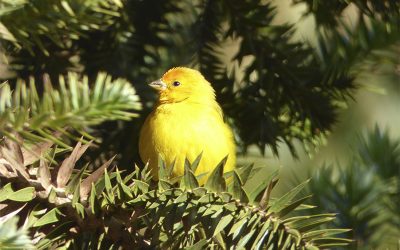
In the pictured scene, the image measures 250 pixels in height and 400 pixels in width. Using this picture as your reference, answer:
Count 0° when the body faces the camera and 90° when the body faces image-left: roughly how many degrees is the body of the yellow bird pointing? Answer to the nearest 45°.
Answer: approximately 45°
